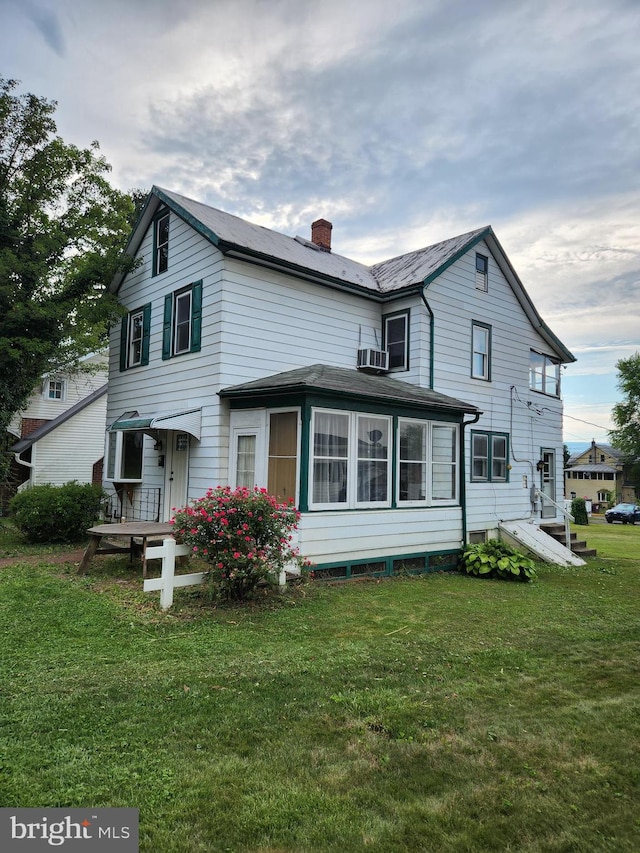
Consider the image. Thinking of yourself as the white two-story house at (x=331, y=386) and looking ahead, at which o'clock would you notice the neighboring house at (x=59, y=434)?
The neighboring house is roughly at 3 o'clock from the white two-story house.

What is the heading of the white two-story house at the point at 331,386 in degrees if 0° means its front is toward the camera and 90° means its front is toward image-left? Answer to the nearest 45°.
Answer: approximately 45°

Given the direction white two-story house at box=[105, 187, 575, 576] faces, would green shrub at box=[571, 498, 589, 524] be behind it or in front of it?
behind

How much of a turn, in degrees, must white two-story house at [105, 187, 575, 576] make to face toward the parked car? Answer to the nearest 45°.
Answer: approximately 180°

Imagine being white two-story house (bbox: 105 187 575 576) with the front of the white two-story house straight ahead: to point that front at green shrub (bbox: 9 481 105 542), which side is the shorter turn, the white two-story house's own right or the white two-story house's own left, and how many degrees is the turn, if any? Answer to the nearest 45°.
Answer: approximately 45° to the white two-story house's own right

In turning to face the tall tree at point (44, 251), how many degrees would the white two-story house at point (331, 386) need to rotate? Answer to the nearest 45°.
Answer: approximately 45° to its right
